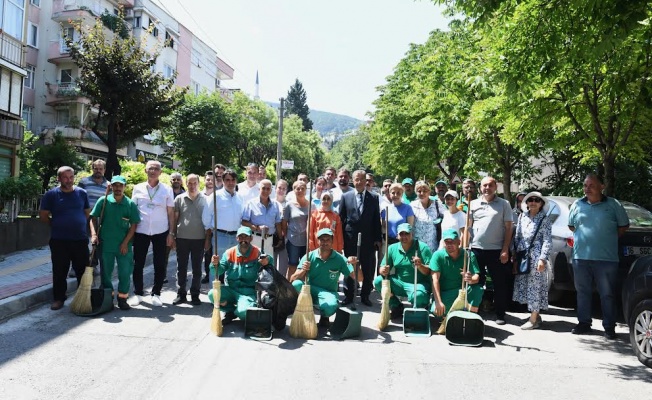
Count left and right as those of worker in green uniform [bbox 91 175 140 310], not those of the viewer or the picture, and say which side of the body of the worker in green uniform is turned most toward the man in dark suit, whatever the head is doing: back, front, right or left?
left

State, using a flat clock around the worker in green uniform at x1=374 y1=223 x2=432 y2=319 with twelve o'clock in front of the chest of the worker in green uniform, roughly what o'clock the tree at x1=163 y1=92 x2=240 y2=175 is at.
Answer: The tree is roughly at 5 o'clock from the worker in green uniform.

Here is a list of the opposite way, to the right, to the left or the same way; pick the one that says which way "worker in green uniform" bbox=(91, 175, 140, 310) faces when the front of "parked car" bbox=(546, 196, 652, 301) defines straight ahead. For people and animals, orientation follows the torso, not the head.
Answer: the opposite way

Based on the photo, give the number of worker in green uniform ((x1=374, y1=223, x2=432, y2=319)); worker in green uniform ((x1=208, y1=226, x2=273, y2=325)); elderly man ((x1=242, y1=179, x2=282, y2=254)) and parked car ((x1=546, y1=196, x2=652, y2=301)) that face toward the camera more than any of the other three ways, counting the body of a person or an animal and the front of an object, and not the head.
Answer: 3

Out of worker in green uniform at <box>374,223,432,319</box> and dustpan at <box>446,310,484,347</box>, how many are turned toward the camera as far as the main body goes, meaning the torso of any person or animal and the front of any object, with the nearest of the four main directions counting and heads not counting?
2

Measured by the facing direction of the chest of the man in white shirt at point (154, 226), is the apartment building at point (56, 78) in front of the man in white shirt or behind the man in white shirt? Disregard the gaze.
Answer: behind

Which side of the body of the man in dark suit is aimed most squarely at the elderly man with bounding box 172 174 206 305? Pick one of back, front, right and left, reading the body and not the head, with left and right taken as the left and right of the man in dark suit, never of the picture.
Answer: right
